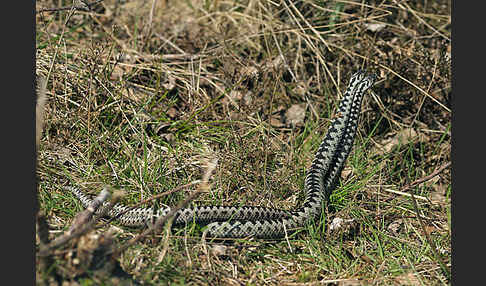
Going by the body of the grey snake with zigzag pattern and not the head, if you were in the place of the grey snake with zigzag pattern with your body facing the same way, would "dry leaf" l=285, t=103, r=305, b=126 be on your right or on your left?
on your left
